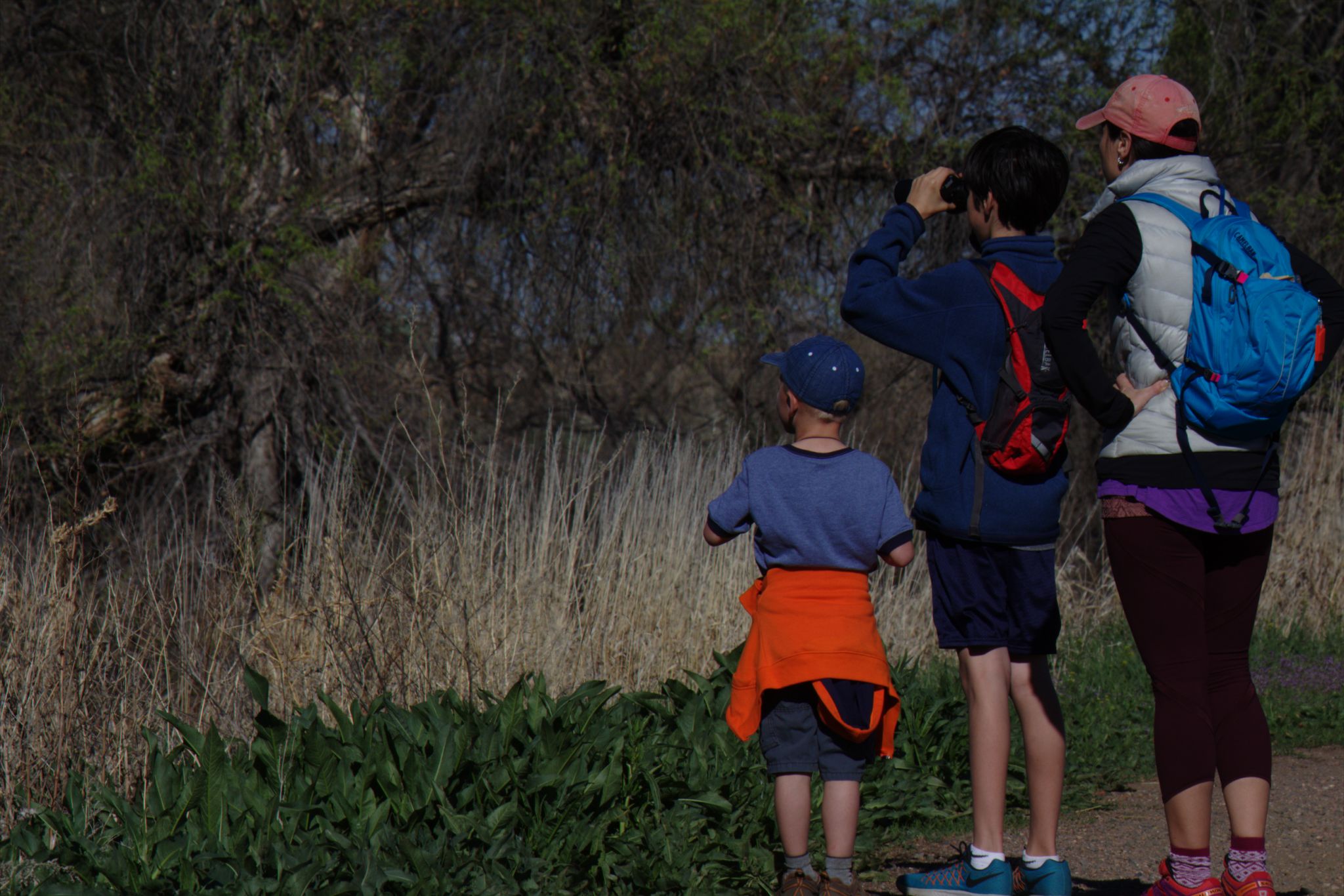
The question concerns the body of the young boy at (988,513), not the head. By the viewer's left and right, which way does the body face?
facing away from the viewer and to the left of the viewer

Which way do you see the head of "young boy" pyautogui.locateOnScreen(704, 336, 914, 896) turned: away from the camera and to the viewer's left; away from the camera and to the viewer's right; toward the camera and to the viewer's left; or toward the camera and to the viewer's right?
away from the camera and to the viewer's left

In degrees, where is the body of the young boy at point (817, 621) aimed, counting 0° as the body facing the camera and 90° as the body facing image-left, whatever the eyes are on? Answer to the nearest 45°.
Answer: approximately 180°

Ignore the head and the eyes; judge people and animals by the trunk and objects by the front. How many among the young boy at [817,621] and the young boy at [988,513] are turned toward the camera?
0
